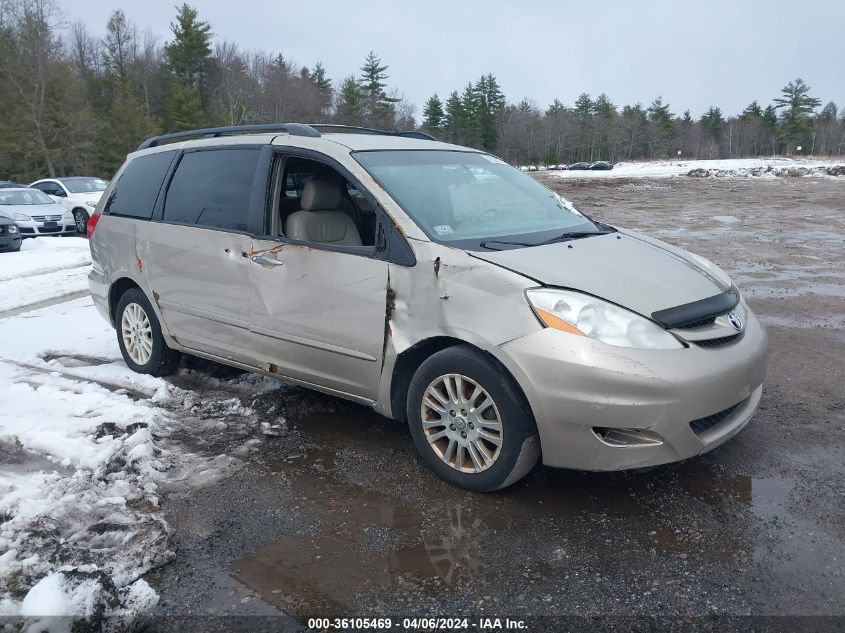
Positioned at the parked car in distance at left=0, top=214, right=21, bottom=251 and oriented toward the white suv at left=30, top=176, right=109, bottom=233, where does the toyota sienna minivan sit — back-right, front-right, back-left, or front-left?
back-right

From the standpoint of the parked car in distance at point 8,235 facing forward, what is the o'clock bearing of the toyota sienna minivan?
The toyota sienna minivan is roughly at 1 o'clock from the parked car in distance.

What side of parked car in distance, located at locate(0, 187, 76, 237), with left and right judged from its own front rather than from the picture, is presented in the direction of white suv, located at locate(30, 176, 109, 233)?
left

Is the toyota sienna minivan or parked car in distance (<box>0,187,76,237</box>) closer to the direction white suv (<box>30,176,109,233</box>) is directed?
the toyota sienna minivan

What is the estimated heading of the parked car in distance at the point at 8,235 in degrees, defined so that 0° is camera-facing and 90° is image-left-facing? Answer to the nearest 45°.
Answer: approximately 315°

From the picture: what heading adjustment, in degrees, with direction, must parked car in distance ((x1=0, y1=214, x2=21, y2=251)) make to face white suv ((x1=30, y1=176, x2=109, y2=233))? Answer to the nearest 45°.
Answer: approximately 135° to its left

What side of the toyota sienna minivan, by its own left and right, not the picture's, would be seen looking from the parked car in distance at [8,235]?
back
